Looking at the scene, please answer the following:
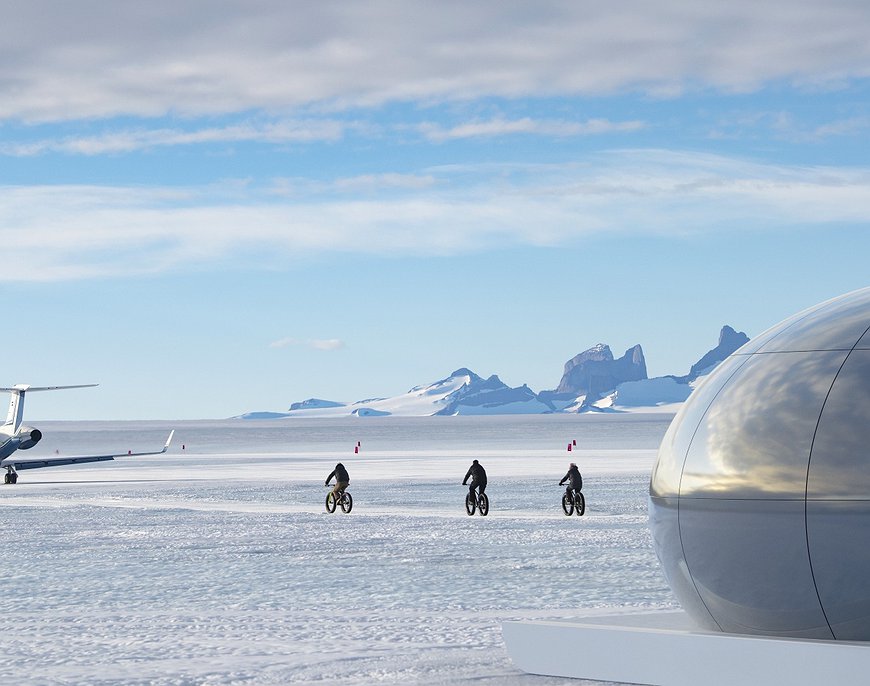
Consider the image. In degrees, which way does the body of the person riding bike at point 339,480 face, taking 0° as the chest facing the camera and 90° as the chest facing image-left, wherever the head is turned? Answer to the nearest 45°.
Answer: approximately 135°

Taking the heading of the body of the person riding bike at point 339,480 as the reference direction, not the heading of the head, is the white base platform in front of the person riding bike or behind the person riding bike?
behind

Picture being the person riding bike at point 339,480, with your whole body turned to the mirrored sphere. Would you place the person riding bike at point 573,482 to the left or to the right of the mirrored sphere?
left

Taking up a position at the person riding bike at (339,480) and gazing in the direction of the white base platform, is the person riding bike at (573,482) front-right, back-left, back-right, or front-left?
front-left

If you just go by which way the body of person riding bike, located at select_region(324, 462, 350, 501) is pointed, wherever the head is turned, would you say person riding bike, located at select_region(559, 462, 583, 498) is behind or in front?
behind
